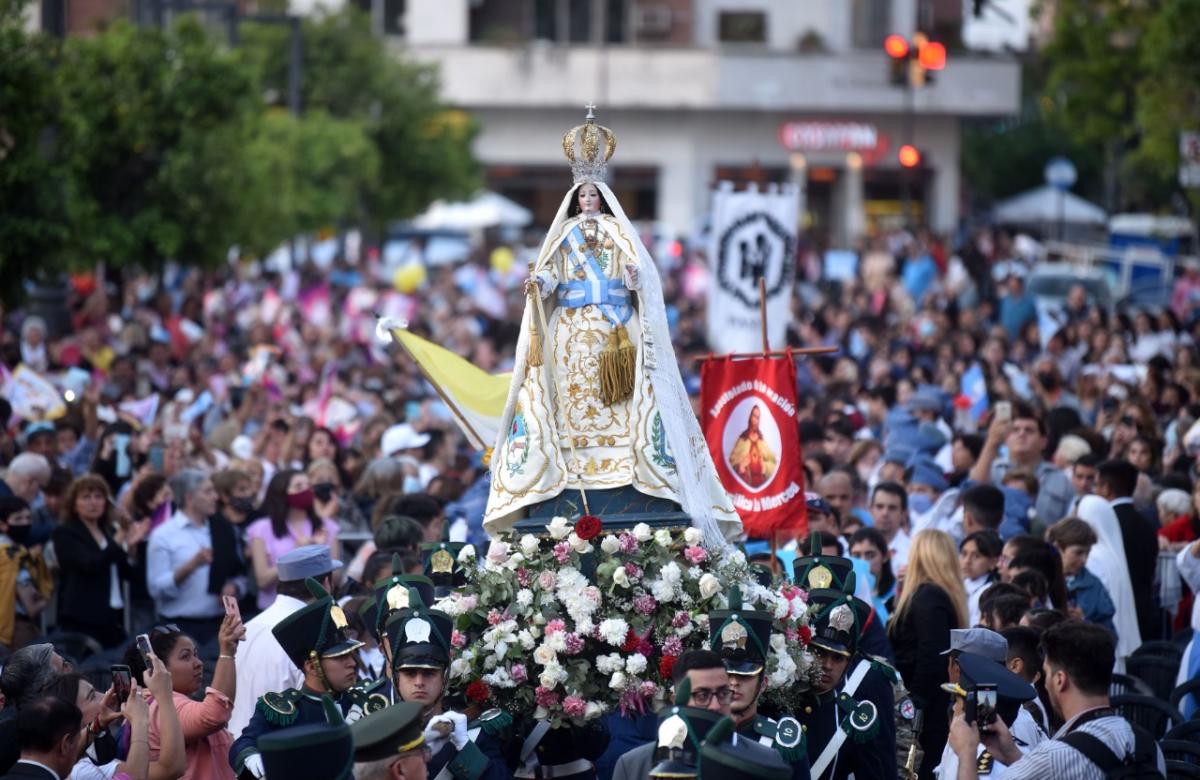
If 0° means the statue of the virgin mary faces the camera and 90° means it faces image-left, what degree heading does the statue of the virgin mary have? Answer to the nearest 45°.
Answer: approximately 0°

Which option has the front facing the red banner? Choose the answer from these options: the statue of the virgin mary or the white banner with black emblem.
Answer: the white banner with black emblem

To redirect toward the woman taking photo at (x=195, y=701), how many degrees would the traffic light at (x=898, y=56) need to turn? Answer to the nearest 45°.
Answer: approximately 45° to its left

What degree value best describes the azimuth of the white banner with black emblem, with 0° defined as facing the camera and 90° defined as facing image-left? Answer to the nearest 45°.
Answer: approximately 0°

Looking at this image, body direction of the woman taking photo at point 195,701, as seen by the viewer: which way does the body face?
to the viewer's right

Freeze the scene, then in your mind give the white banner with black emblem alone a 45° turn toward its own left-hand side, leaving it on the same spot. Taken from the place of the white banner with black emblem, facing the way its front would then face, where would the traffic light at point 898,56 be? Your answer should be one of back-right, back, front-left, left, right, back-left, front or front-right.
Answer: back-left

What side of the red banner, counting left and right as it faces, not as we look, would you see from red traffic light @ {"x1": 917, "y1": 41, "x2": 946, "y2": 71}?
back

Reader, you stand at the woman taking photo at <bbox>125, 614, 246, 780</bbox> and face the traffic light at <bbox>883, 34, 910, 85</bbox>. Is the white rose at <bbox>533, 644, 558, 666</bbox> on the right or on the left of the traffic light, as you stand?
right

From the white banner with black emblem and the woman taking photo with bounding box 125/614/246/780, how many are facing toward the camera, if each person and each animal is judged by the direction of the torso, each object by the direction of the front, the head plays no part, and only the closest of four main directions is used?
1
